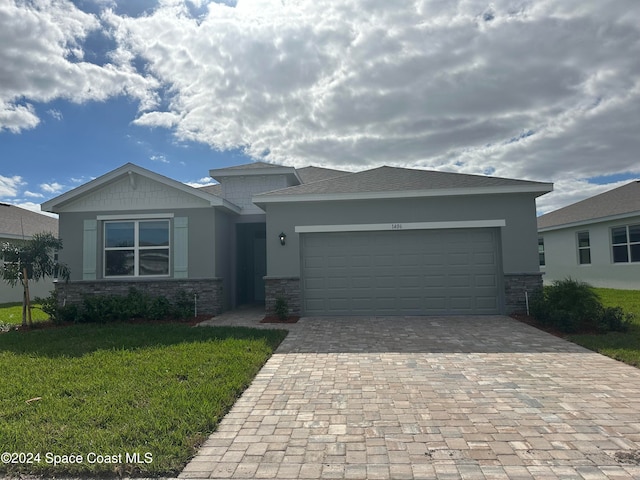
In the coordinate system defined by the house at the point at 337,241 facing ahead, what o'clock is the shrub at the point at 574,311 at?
The shrub is roughly at 10 o'clock from the house.

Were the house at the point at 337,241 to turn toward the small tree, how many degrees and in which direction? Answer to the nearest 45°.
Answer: approximately 90° to its right

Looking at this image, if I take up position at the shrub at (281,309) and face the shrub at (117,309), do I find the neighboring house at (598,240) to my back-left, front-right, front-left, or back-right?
back-right

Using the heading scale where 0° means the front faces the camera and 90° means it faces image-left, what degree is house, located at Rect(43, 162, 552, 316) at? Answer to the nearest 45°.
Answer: approximately 0°

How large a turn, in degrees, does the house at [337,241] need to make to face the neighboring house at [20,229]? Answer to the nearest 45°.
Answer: approximately 135° to its right

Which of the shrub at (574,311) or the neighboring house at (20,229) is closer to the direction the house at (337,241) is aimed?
the shrub

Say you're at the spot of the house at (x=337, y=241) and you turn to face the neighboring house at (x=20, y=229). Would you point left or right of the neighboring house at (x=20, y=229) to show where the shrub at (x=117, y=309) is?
left

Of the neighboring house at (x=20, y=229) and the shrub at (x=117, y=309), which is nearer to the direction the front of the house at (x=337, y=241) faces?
the shrub

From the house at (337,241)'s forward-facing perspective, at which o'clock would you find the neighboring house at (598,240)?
The neighboring house is roughly at 8 o'clock from the house.
